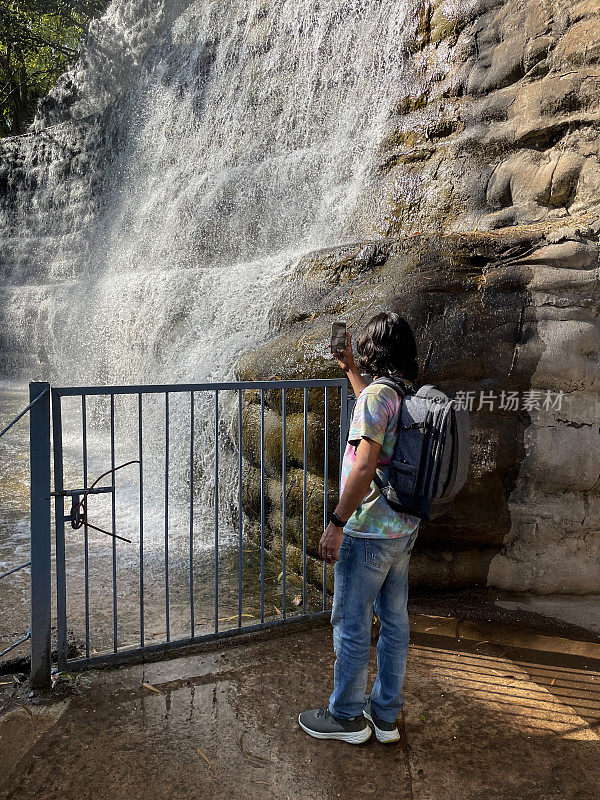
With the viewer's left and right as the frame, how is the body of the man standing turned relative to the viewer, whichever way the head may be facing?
facing away from the viewer and to the left of the viewer

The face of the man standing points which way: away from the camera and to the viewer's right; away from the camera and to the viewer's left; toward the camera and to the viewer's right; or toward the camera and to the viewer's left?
away from the camera and to the viewer's left

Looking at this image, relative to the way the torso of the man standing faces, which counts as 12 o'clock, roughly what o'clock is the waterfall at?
The waterfall is roughly at 1 o'clock from the man standing.
